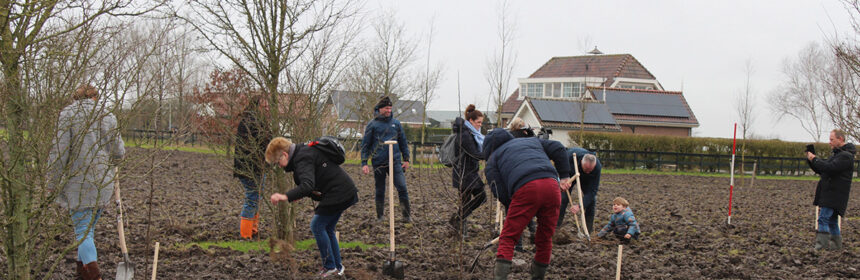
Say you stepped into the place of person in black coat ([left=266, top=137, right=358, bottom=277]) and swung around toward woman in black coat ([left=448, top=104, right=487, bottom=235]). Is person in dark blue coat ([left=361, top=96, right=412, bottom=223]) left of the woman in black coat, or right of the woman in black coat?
left

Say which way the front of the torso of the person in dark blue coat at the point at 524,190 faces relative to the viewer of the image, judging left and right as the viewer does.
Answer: facing away from the viewer and to the left of the viewer

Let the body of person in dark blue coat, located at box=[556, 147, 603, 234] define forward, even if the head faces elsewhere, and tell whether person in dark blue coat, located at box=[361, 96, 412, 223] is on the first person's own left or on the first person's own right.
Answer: on the first person's own right

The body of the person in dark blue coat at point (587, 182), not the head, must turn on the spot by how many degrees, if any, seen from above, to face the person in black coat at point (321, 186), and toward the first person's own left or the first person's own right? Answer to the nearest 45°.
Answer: approximately 45° to the first person's own right

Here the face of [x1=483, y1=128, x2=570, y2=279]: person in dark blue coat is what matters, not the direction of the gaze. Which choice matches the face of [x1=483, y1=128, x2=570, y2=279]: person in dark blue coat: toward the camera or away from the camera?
away from the camera

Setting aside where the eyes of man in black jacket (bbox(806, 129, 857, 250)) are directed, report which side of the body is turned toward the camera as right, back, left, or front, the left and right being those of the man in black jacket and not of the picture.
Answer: left

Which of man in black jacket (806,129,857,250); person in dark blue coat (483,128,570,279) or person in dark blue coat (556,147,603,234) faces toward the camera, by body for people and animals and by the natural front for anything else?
person in dark blue coat (556,147,603,234)
